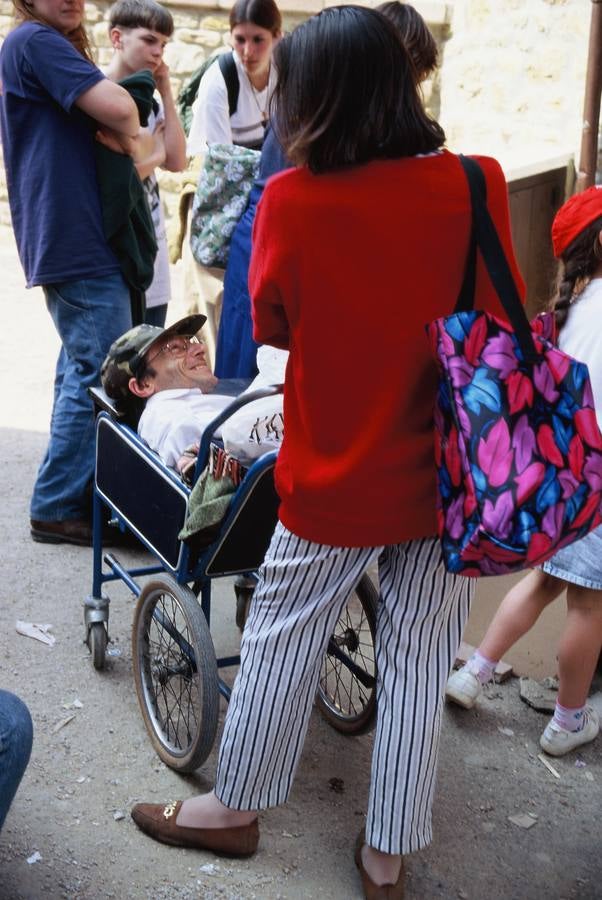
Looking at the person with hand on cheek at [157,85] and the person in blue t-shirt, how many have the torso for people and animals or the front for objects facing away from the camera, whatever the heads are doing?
0

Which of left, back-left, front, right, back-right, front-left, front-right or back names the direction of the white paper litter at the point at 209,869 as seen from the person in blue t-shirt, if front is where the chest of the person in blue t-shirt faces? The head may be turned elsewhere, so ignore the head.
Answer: right

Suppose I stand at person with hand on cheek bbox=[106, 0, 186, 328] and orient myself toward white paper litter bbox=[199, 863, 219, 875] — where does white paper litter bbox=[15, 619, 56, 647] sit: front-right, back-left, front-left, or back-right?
front-right

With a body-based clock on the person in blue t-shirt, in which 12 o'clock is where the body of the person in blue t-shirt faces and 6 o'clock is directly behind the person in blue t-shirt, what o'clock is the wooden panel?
The wooden panel is roughly at 11 o'clock from the person in blue t-shirt.

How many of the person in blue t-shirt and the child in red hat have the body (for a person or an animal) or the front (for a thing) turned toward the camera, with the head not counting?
0

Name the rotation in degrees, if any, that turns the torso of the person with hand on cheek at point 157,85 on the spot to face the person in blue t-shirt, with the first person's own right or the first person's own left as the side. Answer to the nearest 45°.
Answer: approximately 90° to the first person's own right

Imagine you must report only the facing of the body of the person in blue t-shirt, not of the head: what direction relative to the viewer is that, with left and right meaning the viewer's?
facing to the right of the viewer

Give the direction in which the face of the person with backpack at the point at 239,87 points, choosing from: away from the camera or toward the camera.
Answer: toward the camera
